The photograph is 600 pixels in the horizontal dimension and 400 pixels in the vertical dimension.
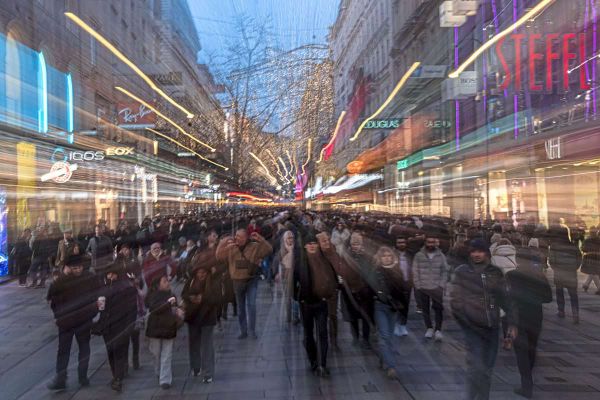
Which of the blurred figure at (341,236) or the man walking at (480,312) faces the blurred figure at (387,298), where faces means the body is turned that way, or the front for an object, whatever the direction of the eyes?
the blurred figure at (341,236)

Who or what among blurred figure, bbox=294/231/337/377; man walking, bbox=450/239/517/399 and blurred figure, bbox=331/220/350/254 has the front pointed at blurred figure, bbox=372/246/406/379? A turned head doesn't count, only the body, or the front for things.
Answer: blurred figure, bbox=331/220/350/254

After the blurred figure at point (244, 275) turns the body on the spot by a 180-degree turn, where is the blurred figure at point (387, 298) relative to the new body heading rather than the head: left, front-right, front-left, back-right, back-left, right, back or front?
back-right

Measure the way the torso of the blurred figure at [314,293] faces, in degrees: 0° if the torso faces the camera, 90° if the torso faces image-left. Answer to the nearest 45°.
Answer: approximately 0°

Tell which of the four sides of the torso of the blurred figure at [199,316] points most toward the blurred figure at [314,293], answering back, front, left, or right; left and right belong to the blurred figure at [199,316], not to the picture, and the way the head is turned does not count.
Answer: left
